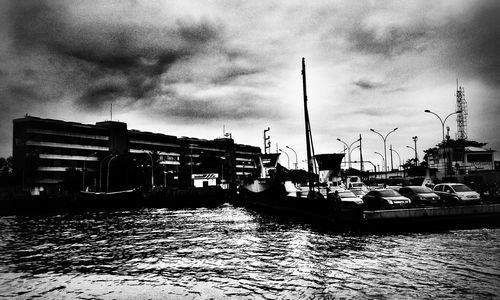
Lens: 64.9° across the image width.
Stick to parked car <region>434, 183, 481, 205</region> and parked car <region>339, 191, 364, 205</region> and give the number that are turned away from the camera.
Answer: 0

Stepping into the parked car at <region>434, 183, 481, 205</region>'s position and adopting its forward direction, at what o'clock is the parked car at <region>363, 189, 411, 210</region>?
the parked car at <region>363, 189, 411, 210</region> is roughly at 3 o'clock from the parked car at <region>434, 183, 481, 205</region>.

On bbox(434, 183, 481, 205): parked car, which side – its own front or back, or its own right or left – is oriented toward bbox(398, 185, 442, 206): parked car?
right

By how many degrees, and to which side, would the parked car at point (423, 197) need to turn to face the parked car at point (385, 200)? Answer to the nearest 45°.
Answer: approximately 90° to its right

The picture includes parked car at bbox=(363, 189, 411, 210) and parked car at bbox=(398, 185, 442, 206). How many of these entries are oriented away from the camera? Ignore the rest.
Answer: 0

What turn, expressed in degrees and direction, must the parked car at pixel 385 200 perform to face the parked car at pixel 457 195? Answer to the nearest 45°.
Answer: approximately 90° to its left

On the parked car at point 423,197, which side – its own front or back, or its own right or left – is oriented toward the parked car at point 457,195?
left
